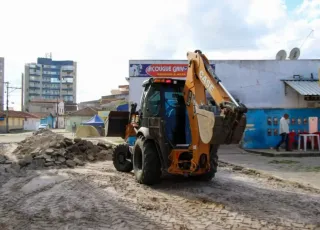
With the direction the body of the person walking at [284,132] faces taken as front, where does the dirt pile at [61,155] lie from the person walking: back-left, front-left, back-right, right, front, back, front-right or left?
back-right
